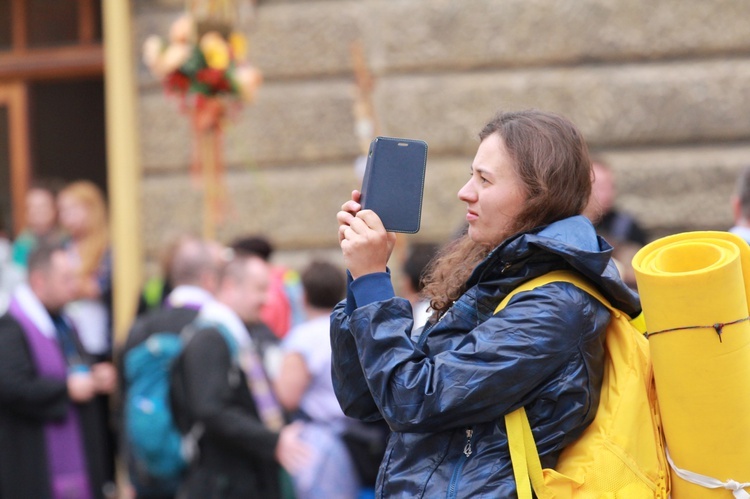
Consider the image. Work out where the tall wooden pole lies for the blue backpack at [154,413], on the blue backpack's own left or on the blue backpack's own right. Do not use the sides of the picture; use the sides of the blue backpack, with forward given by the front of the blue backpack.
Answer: on the blue backpack's own right

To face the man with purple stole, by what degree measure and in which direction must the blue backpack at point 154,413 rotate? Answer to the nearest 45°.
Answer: approximately 45° to its right

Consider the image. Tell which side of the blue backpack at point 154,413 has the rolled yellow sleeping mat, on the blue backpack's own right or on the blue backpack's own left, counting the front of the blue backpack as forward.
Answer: on the blue backpack's own left

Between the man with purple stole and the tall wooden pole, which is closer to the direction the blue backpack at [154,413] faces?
the man with purple stole

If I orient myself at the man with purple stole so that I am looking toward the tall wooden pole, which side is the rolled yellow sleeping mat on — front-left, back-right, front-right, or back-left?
back-right

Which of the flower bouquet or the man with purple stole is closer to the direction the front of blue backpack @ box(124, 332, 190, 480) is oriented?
the man with purple stole

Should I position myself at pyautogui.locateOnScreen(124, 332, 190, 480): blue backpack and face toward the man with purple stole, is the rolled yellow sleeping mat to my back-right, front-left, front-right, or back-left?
back-left
